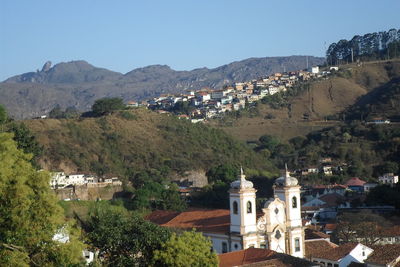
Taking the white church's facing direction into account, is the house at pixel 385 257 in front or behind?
in front

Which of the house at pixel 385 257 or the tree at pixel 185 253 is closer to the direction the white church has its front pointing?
the house

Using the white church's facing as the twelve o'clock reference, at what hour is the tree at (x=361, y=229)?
The tree is roughly at 9 o'clock from the white church.

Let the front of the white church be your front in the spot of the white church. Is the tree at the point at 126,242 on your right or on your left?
on your right

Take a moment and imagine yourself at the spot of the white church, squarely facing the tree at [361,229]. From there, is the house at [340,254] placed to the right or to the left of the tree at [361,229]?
right

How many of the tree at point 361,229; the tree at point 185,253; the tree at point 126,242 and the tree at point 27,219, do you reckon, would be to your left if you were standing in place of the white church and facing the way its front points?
1

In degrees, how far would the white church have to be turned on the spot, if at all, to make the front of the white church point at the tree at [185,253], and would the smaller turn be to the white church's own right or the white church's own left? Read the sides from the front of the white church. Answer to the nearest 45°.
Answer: approximately 45° to the white church's own right

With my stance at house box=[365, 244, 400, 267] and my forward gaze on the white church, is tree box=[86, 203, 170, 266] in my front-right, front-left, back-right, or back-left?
front-left

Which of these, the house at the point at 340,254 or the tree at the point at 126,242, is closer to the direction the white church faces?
the house
